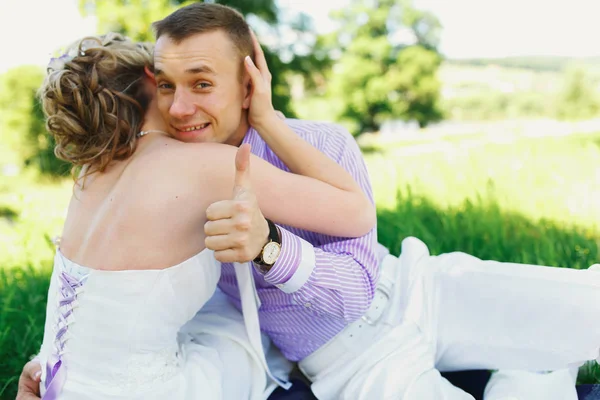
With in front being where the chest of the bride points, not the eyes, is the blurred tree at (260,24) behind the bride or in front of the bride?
in front

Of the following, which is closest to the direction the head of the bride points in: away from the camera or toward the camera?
away from the camera

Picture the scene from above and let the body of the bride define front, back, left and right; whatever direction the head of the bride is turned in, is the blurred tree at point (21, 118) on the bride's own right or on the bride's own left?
on the bride's own left

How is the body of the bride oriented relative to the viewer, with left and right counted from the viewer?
facing away from the viewer and to the right of the viewer

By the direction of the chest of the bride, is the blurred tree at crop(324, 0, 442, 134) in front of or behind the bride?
in front
